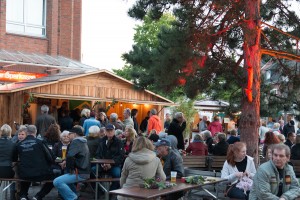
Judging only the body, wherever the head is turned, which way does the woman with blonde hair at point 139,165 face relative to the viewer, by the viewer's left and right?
facing away from the viewer

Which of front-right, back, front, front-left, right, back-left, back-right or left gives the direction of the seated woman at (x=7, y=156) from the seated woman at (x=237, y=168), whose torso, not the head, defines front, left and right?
back-right

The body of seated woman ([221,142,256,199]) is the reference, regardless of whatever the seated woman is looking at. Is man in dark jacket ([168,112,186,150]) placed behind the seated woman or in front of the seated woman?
behind

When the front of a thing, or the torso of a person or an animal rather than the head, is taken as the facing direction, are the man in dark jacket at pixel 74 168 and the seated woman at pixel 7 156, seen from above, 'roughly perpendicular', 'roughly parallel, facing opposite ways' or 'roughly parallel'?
roughly perpendicular

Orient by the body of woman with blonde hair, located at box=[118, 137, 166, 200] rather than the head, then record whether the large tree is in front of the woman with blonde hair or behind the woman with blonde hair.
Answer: in front
